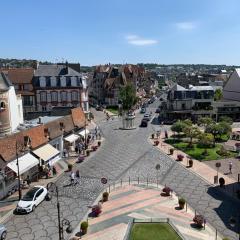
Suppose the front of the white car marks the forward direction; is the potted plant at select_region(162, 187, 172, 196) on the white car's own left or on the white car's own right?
on the white car's own left

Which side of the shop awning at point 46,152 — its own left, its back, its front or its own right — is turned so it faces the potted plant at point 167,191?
front

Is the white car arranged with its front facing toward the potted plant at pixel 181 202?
no

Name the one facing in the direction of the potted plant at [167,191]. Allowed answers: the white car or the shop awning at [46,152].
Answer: the shop awning

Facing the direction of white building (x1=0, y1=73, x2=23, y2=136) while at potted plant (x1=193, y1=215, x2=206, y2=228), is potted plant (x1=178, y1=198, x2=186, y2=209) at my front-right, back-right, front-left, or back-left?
front-right

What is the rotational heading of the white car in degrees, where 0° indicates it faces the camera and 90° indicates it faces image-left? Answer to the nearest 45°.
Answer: approximately 45°

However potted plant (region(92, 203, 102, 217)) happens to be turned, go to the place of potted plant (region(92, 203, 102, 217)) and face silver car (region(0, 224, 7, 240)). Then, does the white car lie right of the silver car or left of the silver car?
right

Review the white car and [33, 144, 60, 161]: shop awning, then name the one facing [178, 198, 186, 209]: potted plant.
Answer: the shop awning

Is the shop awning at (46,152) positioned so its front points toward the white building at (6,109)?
no

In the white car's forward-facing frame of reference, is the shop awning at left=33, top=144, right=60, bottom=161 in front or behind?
behind

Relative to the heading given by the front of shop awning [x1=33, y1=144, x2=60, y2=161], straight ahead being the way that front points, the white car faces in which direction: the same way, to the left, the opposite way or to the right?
to the right

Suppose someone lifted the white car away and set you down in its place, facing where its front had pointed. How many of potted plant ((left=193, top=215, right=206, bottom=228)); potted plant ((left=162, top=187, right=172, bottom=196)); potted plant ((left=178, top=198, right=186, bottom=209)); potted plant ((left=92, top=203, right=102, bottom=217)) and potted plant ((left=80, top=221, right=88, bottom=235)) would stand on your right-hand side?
0

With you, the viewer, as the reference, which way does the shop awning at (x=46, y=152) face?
facing the viewer and to the right of the viewer

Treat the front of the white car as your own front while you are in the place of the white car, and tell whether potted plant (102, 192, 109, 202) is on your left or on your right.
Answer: on your left

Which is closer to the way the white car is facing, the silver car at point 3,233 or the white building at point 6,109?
the silver car

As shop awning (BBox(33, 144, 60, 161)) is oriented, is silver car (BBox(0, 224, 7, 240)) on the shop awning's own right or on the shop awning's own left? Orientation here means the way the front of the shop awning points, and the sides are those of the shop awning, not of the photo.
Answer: on the shop awning's own right

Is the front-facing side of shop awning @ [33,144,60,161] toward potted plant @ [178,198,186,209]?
yes

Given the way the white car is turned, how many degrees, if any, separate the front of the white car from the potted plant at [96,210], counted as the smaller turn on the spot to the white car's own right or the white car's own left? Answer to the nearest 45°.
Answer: approximately 90° to the white car's own left

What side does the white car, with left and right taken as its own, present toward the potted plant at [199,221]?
left
